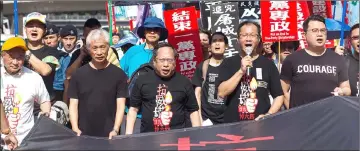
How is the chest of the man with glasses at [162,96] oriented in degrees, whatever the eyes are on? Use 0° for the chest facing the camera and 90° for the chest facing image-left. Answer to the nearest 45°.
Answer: approximately 0°

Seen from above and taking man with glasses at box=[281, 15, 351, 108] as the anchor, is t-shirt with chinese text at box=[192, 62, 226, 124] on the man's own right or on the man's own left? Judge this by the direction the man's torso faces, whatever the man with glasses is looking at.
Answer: on the man's own right

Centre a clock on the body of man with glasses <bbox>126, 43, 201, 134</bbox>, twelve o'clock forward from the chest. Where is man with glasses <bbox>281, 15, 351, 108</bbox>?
man with glasses <bbox>281, 15, 351, 108</bbox> is roughly at 9 o'clock from man with glasses <bbox>126, 43, 201, 134</bbox>.

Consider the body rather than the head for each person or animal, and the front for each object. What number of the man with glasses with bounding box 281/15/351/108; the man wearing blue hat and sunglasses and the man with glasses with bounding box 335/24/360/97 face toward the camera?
3

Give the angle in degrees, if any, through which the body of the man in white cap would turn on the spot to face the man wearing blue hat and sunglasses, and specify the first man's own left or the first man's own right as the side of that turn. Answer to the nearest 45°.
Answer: approximately 135° to the first man's own left

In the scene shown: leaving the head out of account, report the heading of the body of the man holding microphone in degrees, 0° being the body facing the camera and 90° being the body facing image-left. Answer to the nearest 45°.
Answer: approximately 0°
